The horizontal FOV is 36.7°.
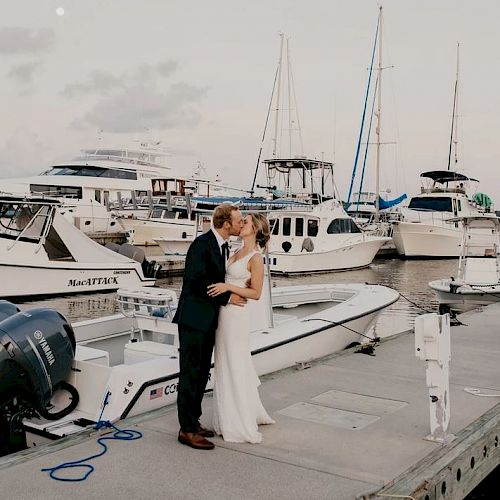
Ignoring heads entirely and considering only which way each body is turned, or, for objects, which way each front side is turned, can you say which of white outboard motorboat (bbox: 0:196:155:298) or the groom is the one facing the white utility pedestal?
the groom

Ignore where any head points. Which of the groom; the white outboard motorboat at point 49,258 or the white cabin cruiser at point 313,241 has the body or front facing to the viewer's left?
the white outboard motorboat at point 49,258

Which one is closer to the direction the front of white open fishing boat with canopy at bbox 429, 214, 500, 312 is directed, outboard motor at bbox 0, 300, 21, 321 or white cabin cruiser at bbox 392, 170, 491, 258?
the outboard motor

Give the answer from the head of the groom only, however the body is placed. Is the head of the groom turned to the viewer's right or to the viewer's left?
to the viewer's right

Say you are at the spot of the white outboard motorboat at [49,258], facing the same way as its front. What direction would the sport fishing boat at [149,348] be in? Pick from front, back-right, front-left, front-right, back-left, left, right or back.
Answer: left

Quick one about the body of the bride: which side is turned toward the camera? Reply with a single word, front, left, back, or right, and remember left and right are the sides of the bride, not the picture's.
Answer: left

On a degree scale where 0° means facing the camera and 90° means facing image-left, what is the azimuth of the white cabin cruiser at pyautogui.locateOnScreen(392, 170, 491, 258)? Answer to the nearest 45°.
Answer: approximately 45°

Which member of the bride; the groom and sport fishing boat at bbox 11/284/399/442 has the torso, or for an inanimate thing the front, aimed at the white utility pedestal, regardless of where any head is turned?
the groom

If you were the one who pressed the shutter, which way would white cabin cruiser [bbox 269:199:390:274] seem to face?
facing to the right of the viewer

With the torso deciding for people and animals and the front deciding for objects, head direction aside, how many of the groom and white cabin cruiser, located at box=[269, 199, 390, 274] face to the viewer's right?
2

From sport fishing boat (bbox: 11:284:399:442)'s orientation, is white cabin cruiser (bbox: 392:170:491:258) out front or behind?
out front

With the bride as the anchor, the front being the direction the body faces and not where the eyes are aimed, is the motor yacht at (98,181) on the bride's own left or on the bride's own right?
on the bride's own right

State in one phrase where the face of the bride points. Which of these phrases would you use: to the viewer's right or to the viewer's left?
to the viewer's left

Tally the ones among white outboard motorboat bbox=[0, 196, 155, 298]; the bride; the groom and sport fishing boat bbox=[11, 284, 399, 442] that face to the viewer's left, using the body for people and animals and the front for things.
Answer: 2

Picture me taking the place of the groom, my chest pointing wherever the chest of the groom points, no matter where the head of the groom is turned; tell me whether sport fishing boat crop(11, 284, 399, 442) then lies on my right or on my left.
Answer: on my left

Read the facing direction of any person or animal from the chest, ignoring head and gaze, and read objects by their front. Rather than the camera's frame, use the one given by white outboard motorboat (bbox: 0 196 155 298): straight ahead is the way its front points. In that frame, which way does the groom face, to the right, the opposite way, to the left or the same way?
the opposite way
